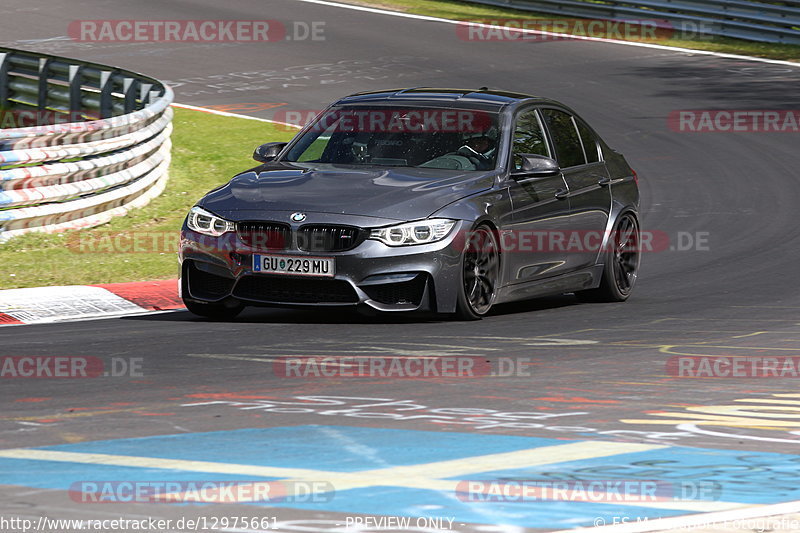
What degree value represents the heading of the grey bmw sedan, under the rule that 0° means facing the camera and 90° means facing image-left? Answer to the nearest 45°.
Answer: approximately 45°

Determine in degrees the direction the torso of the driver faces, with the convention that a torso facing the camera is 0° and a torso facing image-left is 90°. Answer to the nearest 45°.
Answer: approximately 45°

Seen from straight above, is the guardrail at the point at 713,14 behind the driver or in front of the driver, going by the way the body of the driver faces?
behind

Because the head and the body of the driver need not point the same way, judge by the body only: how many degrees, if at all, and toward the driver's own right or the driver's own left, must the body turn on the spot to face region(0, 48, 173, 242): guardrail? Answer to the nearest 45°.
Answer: approximately 90° to the driver's own right

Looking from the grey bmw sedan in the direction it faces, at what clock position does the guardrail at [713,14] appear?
The guardrail is roughly at 5 o'clock from the grey bmw sedan.
